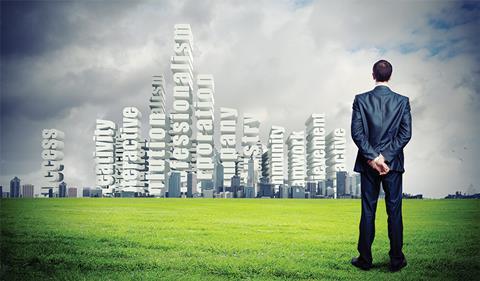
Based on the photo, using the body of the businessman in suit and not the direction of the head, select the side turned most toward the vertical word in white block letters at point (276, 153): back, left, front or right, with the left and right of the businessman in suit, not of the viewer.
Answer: front

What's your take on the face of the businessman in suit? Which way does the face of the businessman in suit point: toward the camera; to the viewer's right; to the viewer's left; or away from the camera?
away from the camera

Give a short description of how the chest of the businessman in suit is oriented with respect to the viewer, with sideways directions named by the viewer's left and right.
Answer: facing away from the viewer

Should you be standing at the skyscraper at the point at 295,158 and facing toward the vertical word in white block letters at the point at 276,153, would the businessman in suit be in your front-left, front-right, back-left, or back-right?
front-left

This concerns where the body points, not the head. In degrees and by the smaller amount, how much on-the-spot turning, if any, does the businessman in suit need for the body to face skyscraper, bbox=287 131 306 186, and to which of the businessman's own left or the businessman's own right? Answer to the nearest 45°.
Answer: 0° — they already face it
